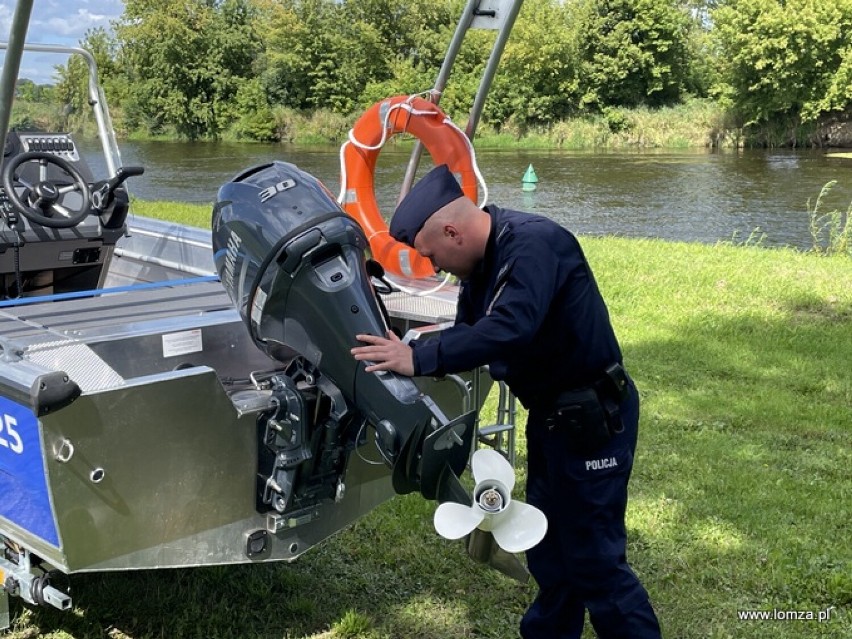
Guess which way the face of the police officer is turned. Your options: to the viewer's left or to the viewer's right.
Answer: to the viewer's left

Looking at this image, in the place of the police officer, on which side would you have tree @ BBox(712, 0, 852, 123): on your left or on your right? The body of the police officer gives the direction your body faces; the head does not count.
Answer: on your right

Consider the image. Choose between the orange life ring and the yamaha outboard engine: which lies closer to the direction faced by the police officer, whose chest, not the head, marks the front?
the yamaha outboard engine

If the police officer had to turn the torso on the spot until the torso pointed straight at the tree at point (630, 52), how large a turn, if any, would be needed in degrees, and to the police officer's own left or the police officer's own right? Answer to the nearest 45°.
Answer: approximately 90° to the police officer's own right

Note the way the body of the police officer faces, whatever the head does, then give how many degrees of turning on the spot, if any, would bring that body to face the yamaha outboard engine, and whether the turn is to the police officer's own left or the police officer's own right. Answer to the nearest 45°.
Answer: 0° — they already face it

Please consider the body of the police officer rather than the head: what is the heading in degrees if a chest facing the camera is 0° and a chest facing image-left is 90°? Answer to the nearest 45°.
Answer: approximately 90°

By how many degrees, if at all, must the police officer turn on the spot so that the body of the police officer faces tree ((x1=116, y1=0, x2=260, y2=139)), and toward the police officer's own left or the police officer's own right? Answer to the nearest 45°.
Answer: approximately 45° to the police officer's own right
